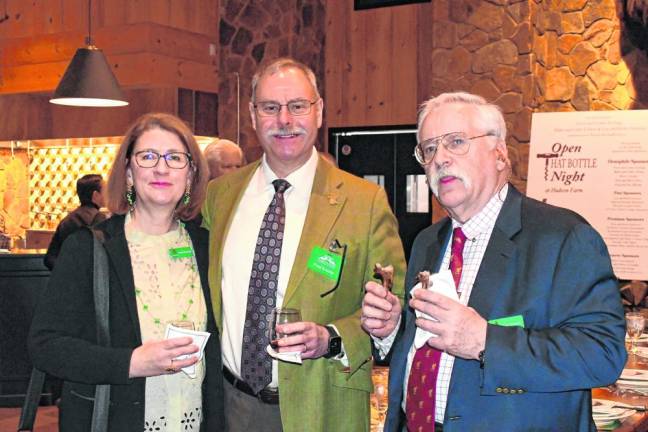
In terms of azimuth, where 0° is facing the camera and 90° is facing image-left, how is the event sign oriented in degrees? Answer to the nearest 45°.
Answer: approximately 0°

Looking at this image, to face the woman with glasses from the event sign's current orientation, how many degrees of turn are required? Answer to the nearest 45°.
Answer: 0° — it already faces them

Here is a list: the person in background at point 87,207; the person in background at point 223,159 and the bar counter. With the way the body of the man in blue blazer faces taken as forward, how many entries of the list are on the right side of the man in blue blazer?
3

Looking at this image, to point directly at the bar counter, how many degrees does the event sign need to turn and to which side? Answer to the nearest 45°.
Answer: approximately 90° to its right

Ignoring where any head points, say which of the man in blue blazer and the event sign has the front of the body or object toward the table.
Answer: the event sign

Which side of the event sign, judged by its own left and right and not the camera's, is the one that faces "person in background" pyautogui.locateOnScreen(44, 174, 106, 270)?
right

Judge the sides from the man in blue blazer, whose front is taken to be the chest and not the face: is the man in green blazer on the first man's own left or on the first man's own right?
on the first man's own right

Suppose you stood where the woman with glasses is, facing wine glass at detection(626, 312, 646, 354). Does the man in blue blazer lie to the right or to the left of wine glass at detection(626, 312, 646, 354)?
right

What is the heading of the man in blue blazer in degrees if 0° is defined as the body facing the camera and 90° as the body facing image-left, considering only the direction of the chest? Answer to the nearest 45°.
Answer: approximately 45°

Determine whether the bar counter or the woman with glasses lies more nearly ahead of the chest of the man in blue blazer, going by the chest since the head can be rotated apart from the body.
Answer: the woman with glasses

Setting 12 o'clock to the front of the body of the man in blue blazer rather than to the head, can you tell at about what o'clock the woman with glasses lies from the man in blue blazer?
The woman with glasses is roughly at 2 o'clock from the man in blue blazer.
